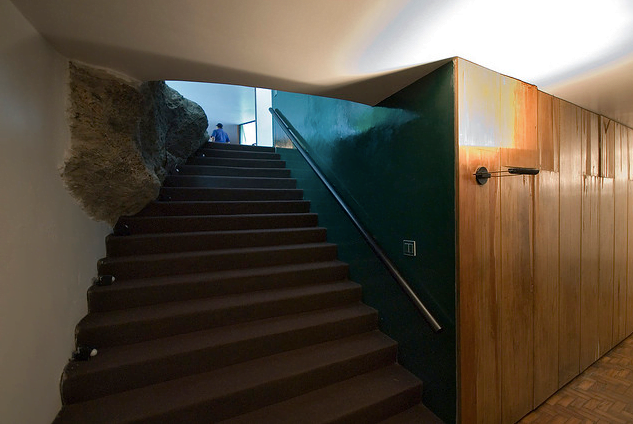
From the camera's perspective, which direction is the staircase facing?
toward the camera

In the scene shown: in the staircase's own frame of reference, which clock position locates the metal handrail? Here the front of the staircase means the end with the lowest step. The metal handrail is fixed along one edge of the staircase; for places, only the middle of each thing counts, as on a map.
The metal handrail is roughly at 9 o'clock from the staircase.
